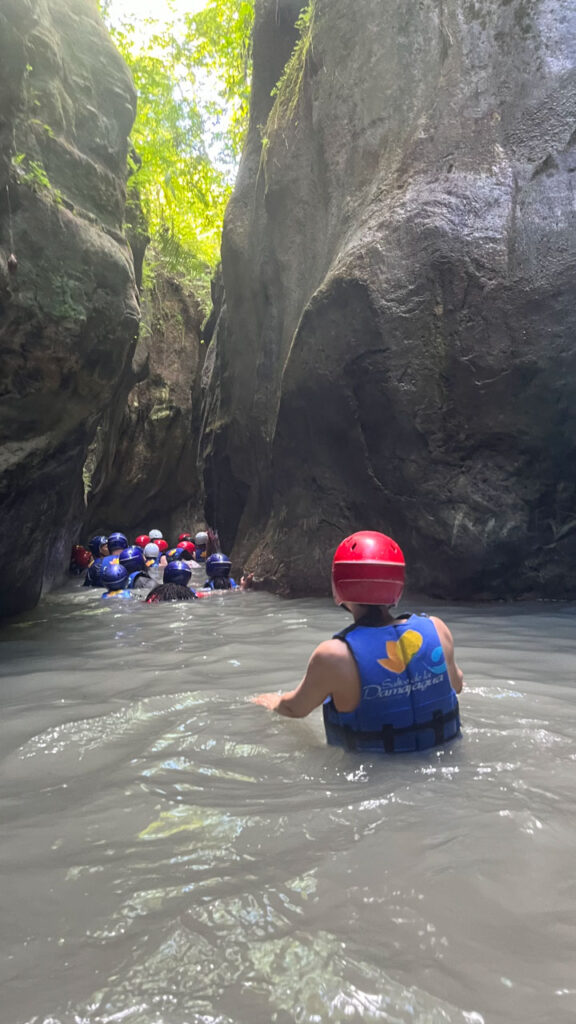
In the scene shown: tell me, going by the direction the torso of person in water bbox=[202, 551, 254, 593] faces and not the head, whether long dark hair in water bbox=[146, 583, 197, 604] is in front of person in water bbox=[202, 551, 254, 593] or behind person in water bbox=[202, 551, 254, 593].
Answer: behind

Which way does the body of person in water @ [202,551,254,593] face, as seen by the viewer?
away from the camera

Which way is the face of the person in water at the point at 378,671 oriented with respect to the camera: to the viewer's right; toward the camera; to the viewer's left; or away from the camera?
away from the camera

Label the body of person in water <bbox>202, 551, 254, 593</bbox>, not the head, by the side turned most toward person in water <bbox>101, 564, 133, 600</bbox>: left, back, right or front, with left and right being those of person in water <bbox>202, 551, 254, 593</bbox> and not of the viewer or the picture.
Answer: left

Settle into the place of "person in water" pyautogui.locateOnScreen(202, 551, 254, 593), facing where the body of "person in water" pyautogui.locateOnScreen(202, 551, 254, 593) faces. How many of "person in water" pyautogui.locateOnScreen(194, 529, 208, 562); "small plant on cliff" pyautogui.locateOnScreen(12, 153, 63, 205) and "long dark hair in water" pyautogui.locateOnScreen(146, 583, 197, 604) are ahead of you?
1

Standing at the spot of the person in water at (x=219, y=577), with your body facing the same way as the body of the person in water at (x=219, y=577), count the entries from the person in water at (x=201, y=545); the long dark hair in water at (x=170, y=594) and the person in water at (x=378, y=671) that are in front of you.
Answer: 1

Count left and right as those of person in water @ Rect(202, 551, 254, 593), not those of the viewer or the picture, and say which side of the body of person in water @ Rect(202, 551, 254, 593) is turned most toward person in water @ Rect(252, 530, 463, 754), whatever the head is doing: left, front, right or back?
back

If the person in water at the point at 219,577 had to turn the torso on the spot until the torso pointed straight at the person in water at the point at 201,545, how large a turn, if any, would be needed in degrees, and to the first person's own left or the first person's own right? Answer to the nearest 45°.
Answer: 0° — they already face them
